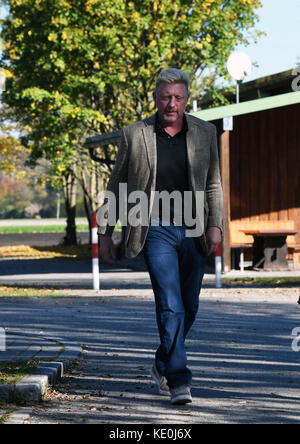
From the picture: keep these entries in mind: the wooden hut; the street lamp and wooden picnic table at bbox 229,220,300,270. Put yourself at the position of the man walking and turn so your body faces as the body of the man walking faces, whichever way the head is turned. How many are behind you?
3

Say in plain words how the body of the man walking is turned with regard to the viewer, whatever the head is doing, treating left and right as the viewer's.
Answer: facing the viewer

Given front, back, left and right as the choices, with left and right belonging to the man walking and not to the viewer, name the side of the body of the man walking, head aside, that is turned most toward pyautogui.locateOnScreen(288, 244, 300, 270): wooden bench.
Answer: back
